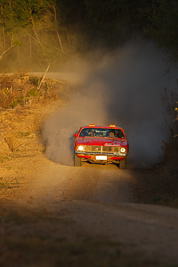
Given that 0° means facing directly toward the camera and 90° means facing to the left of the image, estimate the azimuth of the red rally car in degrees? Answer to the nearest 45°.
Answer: approximately 0°
